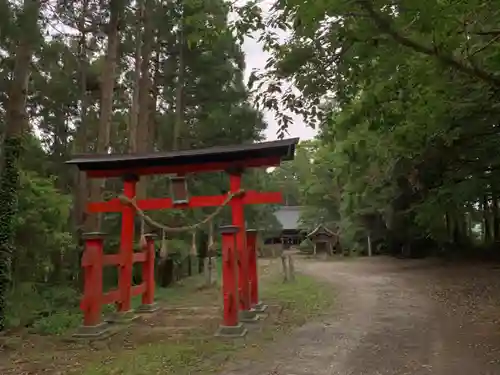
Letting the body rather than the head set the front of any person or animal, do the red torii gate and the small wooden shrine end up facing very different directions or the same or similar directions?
same or similar directions

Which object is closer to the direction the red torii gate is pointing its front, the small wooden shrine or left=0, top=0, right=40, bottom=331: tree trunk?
the tree trunk

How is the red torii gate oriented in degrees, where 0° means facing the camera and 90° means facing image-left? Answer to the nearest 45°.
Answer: approximately 45°

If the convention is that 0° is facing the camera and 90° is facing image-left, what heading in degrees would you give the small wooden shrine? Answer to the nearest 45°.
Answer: approximately 45°

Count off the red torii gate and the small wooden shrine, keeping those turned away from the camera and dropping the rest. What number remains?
0

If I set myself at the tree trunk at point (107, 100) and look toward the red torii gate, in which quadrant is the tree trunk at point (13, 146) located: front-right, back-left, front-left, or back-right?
front-right

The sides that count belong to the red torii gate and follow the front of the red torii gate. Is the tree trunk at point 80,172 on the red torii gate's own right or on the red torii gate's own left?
on the red torii gate's own right

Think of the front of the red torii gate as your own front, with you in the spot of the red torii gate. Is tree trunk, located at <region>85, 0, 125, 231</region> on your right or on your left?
on your right

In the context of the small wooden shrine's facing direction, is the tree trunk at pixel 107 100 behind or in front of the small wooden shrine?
in front

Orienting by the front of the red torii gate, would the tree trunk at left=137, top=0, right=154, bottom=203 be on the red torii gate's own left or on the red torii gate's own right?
on the red torii gate's own right

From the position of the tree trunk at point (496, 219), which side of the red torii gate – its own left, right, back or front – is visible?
back
